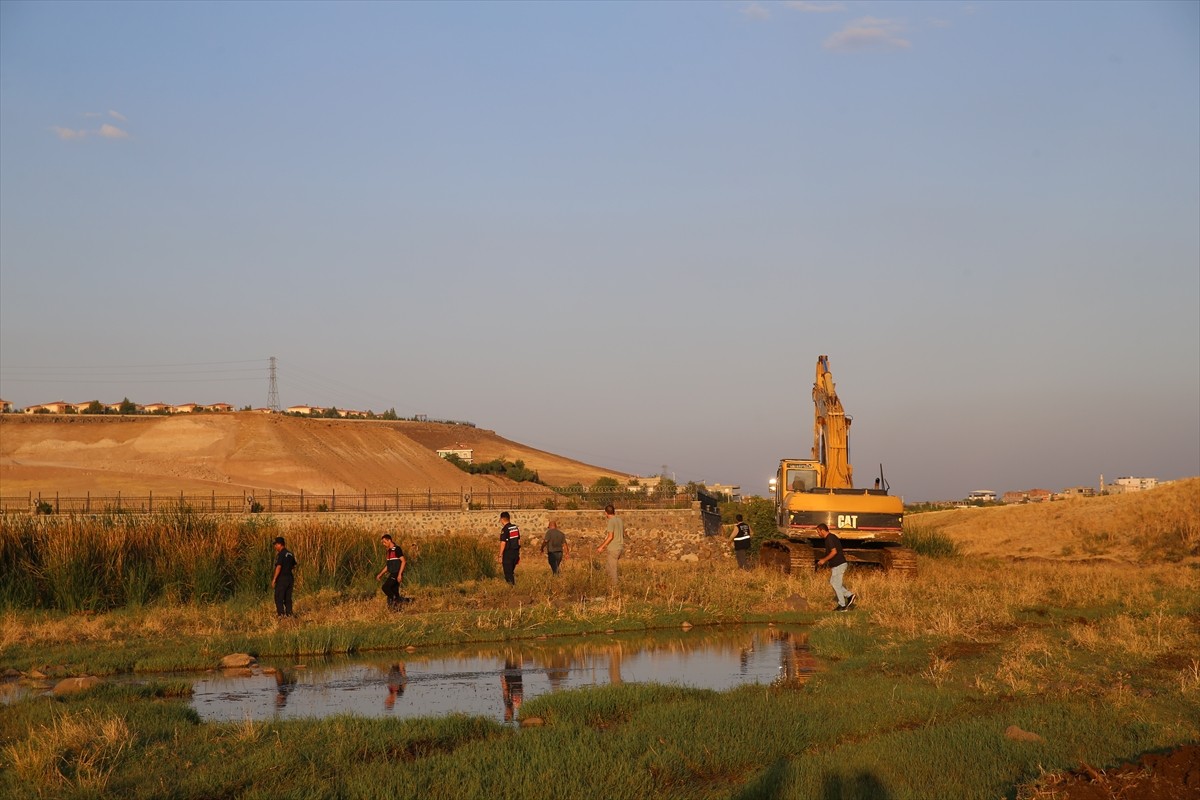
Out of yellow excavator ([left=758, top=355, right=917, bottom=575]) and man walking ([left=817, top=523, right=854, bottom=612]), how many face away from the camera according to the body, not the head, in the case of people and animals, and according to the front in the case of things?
1

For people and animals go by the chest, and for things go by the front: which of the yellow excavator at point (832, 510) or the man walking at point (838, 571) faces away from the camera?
the yellow excavator

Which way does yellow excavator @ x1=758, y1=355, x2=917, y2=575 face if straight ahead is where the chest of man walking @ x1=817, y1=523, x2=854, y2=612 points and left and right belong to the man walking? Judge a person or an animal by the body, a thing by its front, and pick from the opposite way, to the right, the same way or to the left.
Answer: to the right

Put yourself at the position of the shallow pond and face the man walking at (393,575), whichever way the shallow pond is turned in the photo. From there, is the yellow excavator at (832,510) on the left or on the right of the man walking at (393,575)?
right

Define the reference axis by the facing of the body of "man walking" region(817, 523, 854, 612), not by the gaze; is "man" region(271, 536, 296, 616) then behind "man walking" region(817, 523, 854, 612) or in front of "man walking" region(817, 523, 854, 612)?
in front

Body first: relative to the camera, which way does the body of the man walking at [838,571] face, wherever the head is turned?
to the viewer's left

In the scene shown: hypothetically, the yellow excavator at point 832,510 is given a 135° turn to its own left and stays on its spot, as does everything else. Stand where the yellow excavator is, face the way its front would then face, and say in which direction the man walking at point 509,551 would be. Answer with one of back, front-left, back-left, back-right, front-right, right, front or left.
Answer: front

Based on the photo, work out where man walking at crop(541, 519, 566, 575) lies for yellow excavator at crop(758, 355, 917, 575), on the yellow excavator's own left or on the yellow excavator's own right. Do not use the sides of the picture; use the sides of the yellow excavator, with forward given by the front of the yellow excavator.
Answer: on the yellow excavator's own left

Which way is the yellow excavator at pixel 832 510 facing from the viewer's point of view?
away from the camera

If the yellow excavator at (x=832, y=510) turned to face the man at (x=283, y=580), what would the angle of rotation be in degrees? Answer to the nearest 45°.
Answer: approximately 135° to its left

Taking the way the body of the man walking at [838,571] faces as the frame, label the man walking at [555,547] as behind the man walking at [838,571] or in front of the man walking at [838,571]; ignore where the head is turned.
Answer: in front
